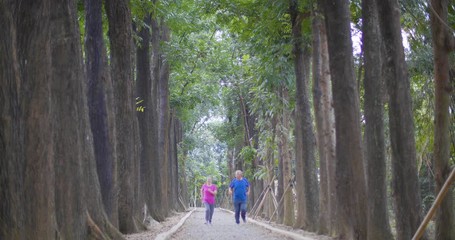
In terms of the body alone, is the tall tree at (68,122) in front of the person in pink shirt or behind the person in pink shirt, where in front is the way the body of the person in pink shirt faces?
in front

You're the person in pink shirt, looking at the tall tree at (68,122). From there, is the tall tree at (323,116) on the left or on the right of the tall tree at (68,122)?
left

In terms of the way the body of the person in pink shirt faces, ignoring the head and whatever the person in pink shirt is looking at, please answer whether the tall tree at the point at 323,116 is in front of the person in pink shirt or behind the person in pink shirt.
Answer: in front

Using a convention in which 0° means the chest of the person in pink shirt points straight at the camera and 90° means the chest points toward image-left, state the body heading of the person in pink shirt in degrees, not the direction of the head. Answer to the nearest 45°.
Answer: approximately 0°

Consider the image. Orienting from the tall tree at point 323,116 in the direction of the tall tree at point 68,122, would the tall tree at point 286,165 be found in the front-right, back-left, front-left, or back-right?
back-right

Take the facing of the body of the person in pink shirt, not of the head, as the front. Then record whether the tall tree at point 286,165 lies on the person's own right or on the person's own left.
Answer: on the person's own left
